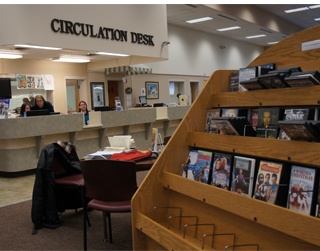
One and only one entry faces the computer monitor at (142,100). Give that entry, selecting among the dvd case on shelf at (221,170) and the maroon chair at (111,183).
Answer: the maroon chair

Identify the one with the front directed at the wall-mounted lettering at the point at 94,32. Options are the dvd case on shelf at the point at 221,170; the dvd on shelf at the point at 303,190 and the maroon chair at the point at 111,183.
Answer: the maroon chair

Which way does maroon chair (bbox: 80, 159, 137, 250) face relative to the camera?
away from the camera

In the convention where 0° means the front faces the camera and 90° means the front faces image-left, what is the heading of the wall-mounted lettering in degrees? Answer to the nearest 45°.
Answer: approximately 315°

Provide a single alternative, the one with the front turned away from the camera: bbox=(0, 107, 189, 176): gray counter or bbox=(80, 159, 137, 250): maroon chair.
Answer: the maroon chair

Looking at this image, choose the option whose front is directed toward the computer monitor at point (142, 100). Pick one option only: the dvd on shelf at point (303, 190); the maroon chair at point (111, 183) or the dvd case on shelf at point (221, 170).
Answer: the maroon chair

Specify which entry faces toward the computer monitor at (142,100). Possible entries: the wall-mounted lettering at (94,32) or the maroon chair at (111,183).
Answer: the maroon chair

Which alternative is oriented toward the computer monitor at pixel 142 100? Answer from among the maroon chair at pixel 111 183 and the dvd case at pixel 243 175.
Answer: the maroon chair

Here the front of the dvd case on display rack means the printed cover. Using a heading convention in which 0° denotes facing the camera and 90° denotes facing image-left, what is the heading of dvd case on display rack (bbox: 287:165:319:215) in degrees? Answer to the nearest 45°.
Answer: approximately 45°
